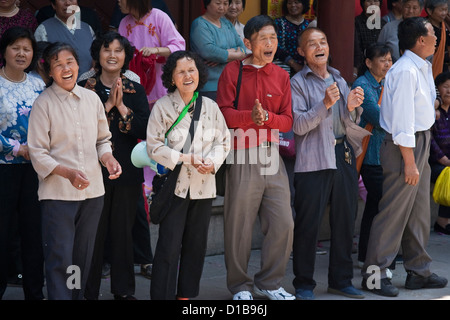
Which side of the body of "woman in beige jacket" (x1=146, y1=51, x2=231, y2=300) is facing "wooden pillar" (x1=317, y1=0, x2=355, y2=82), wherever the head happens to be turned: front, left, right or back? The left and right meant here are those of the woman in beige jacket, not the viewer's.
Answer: left

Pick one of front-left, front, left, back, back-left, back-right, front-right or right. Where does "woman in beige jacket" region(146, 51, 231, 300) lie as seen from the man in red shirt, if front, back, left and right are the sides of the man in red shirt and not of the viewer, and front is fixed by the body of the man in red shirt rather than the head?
right

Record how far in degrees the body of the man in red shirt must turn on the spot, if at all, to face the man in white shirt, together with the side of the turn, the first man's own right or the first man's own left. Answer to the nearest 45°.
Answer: approximately 45° to the first man's own left

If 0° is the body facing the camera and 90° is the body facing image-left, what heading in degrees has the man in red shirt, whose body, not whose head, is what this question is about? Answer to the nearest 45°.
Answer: approximately 315°

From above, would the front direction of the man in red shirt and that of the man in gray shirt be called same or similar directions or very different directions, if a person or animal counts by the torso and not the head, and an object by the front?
same or similar directions

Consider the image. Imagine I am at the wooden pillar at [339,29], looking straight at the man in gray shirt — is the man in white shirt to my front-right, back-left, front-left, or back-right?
front-left

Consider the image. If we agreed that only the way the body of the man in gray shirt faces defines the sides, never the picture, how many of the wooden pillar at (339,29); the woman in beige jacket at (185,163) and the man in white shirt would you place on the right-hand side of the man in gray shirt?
1

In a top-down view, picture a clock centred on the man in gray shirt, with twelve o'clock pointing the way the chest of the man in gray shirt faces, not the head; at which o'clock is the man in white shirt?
The man in white shirt is roughly at 10 o'clock from the man in gray shirt.

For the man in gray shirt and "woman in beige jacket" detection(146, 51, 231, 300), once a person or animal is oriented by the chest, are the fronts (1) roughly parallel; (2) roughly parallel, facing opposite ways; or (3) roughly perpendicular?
roughly parallel
